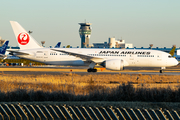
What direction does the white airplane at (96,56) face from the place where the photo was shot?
facing to the right of the viewer
